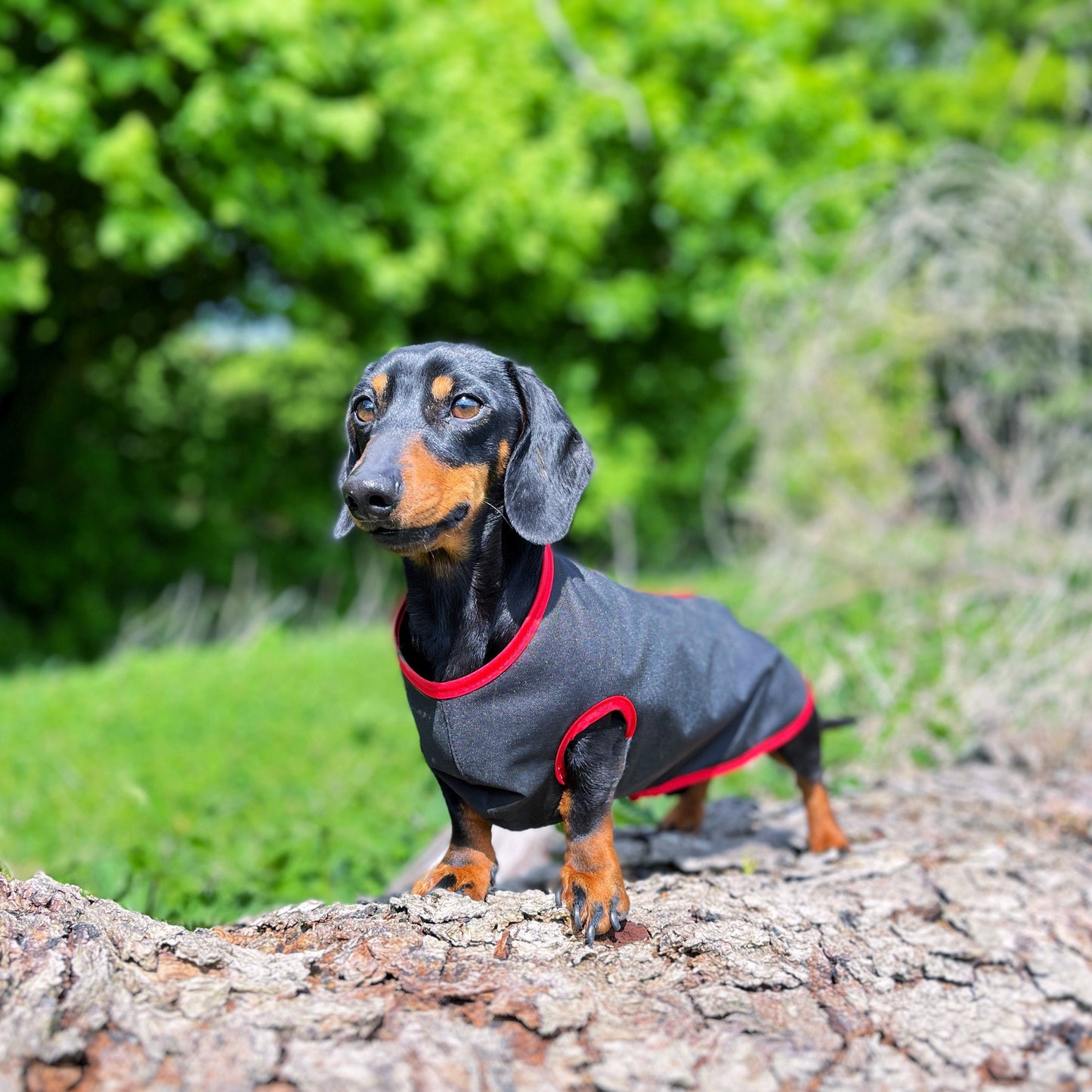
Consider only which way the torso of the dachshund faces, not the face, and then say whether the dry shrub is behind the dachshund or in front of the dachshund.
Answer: behind

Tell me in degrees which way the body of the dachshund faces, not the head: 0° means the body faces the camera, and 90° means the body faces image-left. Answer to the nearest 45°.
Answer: approximately 45°
